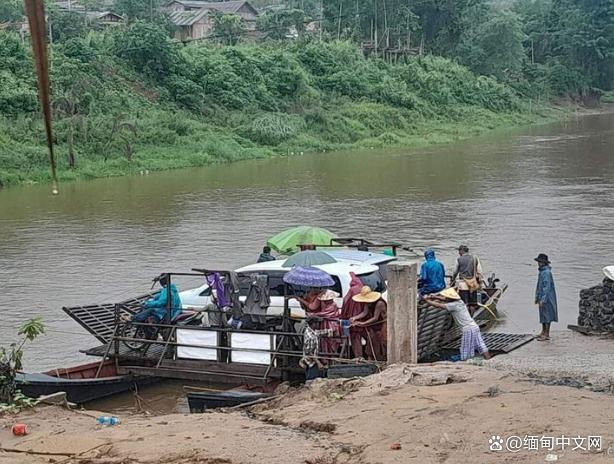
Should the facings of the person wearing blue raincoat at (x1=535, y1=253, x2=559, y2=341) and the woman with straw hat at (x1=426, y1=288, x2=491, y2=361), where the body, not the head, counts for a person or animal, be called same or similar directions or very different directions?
same or similar directions

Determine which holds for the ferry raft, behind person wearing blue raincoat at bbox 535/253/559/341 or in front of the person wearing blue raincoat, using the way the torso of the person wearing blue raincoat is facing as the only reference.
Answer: in front

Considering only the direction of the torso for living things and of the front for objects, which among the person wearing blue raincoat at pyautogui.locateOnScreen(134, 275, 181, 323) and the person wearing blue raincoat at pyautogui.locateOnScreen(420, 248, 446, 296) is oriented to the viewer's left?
the person wearing blue raincoat at pyautogui.locateOnScreen(134, 275, 181, 323)

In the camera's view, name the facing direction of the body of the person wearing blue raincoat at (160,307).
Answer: to the viewer's left

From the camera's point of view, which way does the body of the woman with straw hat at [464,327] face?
to the viewer's left

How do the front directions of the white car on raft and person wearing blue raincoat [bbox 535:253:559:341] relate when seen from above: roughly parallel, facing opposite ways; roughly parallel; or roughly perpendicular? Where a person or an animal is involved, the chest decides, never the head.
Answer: roughly parallel

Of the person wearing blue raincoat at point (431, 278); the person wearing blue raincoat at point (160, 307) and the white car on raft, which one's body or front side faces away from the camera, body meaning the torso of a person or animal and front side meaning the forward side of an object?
the person wearing blue raincoat at point (431, 278)

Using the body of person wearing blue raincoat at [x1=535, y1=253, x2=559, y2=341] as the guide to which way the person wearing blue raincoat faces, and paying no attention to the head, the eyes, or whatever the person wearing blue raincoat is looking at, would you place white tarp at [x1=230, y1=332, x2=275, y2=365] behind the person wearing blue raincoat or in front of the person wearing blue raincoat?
in front

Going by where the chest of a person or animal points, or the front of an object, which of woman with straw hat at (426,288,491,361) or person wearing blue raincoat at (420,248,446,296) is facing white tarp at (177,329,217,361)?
the woman with straw hat

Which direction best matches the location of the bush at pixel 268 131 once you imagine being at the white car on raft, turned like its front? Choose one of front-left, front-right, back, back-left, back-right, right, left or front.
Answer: right

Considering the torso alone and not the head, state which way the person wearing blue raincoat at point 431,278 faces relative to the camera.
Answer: away from the camera

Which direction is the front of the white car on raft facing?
to the viewer's left

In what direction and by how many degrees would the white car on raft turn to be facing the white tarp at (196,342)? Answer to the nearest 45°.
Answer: approximately 45° to its left

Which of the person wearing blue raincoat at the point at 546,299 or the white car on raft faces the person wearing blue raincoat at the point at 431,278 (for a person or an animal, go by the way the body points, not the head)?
the person wearing blue raincoat at the point at 546,299

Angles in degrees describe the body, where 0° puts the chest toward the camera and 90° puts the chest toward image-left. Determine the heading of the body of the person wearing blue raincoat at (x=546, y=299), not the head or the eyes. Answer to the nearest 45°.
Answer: approximately 90°

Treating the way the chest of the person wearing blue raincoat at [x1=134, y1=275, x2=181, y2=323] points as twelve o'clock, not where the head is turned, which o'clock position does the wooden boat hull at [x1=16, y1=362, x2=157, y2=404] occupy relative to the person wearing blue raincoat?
The wooden boat hull is roughly at 11 o'clock from the person wearing blue raincoat.

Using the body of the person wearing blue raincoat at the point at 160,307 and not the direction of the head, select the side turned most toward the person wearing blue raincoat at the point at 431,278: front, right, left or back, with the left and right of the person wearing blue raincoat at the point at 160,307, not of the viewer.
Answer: back
